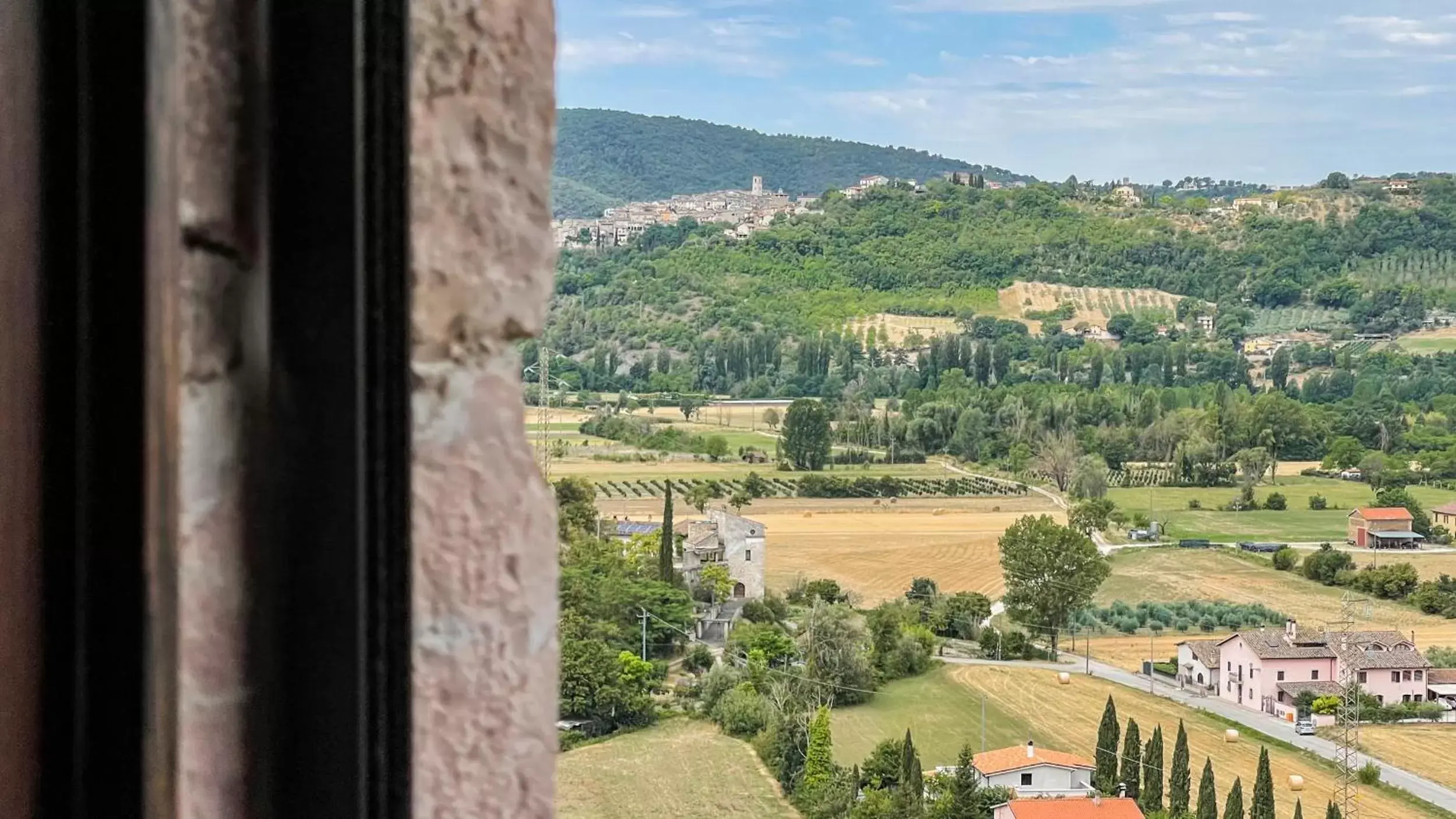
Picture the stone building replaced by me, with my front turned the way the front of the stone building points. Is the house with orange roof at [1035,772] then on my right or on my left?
on my left

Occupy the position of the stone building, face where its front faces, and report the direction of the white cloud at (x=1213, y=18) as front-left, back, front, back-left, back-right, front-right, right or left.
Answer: back-left

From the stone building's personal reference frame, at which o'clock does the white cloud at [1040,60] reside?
The white cloud is roughly at 7 o'clock from the stone building.

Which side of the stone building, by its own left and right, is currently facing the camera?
front

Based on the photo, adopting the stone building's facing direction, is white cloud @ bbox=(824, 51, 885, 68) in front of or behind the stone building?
behind

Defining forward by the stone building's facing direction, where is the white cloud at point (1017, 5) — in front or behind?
behind

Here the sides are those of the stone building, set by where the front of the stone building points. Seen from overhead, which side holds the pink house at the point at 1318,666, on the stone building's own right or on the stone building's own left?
on the stone building's own left

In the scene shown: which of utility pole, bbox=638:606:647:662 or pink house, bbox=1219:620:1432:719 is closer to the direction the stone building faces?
the utility pole
